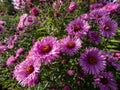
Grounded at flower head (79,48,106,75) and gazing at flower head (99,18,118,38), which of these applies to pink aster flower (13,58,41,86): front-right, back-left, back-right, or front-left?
back-left

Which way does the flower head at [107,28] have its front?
toward the camera

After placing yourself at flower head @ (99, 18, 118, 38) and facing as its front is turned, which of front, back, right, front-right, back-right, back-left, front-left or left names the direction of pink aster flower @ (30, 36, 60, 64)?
front-right

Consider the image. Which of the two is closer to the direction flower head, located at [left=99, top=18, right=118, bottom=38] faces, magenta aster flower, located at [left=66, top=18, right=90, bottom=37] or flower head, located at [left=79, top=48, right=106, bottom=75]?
the flower head

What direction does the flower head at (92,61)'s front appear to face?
toward the camera

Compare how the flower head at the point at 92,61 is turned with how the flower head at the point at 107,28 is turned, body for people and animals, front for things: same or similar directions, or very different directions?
same or similar directions

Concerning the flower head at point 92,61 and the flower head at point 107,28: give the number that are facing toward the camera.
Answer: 2

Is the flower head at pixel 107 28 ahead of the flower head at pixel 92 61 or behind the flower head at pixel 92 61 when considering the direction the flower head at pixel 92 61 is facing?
behind

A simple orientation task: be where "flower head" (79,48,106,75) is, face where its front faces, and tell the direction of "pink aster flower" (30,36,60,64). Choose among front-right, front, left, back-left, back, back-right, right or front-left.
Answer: right

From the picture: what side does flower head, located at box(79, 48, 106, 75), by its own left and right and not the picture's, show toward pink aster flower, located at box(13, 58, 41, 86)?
right
